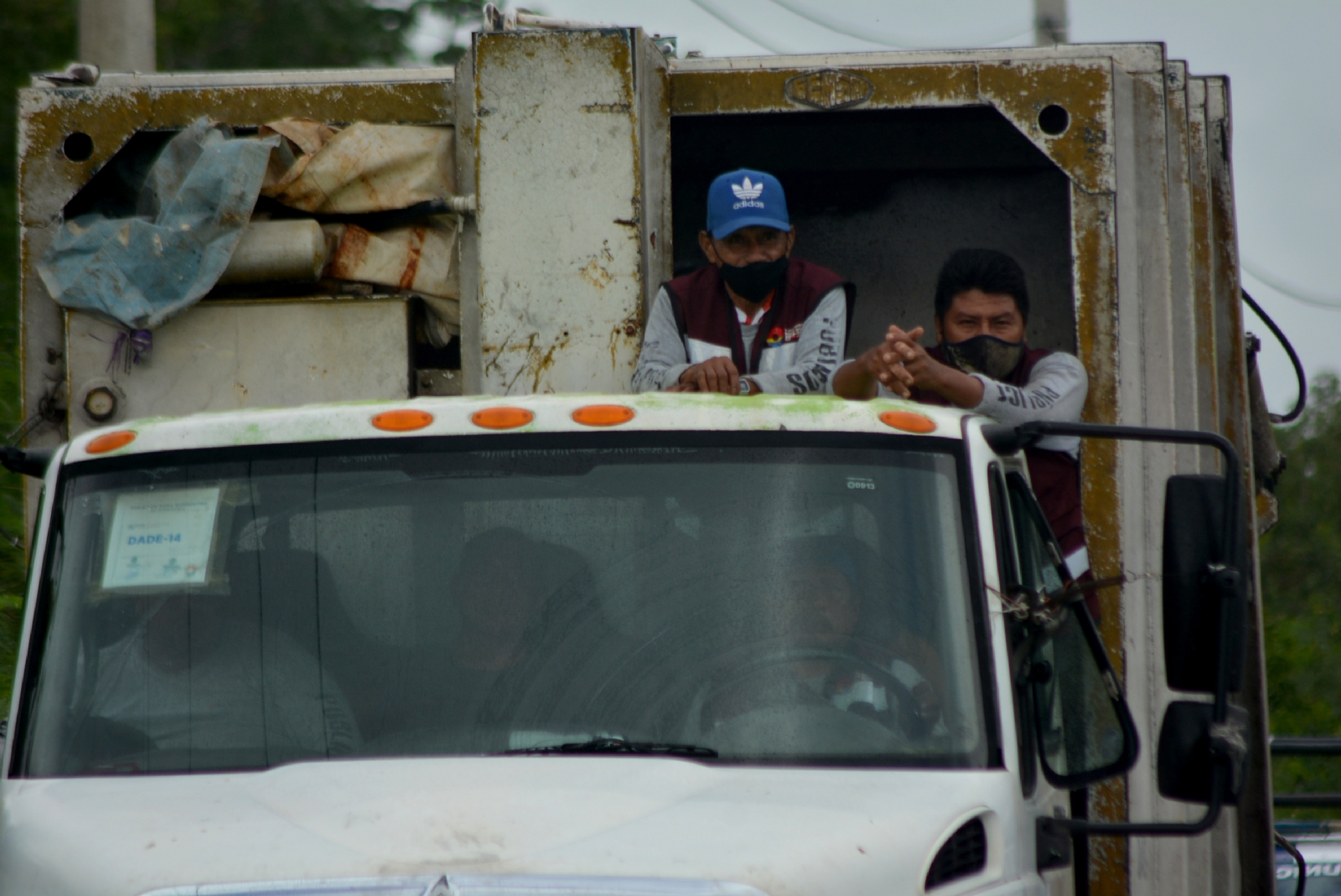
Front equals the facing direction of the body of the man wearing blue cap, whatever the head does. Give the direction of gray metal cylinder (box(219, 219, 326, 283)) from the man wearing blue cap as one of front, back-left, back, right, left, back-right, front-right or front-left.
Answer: right

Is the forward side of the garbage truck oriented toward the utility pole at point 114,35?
no

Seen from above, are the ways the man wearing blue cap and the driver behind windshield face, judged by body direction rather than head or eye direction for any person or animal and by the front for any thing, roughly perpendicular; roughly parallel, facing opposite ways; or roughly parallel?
roughly parallel

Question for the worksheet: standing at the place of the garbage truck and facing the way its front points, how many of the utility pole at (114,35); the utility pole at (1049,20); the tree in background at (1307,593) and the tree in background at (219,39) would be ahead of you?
0

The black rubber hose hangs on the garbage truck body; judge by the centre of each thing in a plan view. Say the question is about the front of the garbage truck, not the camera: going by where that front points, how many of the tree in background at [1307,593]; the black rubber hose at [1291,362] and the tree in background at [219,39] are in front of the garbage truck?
0

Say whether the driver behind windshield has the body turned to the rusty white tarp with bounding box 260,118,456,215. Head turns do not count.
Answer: no

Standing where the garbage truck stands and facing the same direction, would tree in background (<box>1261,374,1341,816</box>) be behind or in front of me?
behind

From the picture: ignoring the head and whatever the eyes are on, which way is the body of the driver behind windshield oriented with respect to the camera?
toward the camera

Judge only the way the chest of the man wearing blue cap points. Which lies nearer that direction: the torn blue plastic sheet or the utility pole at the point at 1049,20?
the torn blue plastic sheet

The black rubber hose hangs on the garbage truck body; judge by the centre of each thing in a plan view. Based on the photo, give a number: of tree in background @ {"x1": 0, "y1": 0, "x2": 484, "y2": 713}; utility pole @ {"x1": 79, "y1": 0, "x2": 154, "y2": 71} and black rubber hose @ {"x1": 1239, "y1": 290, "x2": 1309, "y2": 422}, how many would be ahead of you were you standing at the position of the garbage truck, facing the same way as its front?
0

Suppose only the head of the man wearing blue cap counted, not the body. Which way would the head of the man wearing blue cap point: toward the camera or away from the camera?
toward the camera

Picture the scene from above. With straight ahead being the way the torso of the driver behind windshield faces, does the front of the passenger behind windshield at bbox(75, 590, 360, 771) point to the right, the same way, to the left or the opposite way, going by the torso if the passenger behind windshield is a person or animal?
the same way

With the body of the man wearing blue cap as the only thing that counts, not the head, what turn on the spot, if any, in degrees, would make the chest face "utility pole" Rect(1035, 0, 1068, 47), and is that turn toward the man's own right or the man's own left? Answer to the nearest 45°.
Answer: approximately 180°

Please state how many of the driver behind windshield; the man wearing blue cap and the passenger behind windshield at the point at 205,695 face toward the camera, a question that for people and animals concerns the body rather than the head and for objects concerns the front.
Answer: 3

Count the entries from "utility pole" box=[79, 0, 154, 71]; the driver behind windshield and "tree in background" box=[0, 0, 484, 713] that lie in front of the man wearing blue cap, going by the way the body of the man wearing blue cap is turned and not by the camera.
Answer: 1

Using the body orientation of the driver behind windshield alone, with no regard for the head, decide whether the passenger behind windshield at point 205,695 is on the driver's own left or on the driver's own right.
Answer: on the driver's own right

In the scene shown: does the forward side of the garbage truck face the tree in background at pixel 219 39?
no

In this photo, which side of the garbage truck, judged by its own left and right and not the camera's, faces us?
front

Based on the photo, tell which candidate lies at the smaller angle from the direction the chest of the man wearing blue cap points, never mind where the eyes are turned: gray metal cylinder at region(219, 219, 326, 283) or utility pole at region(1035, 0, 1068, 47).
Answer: the gray metal cylinder
